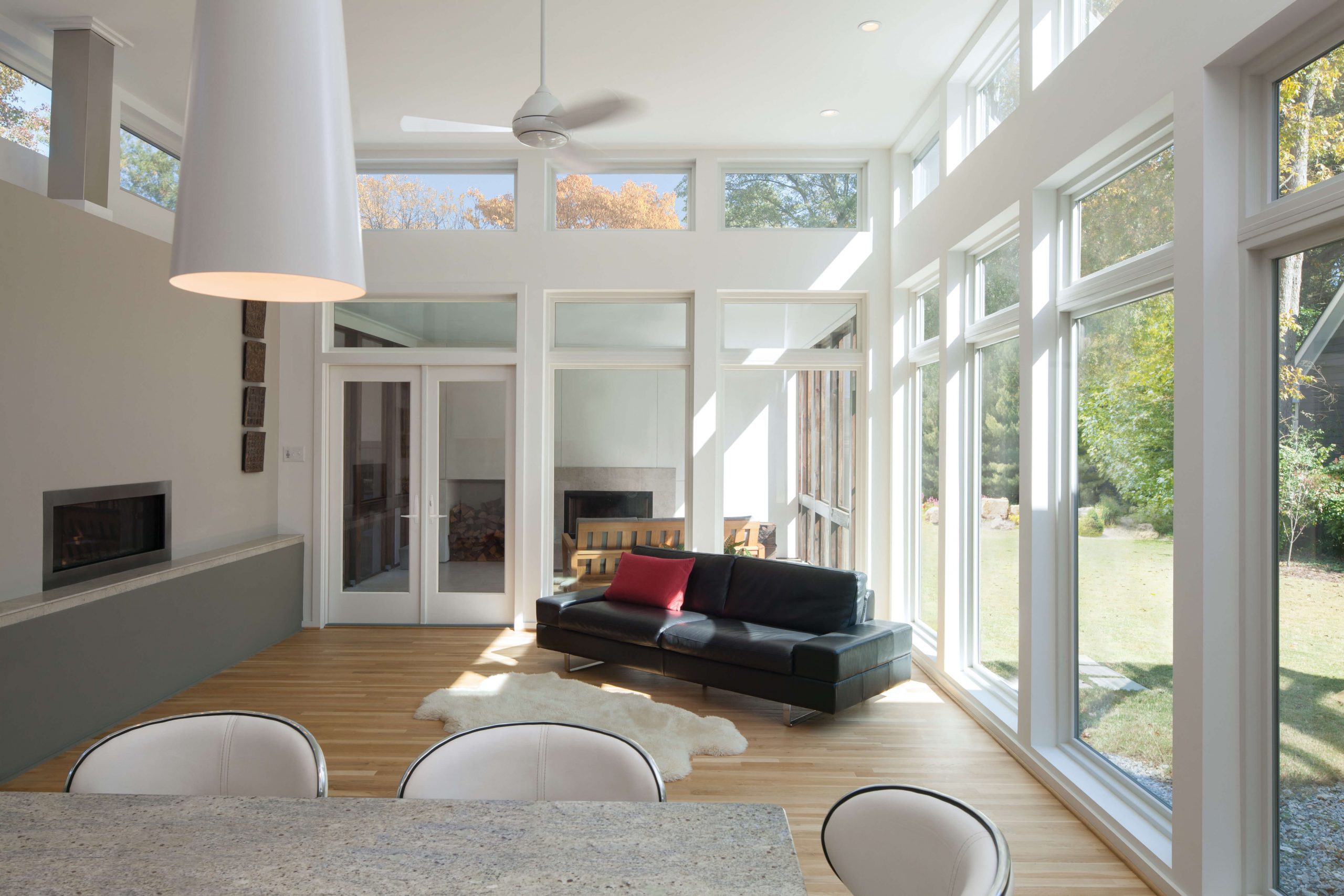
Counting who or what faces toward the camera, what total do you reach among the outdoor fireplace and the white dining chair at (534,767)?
2

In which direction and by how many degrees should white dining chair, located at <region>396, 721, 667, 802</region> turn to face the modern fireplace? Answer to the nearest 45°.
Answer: approximately 135° to its right

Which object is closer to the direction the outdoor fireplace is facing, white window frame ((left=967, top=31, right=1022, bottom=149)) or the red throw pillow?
the red throw pillow

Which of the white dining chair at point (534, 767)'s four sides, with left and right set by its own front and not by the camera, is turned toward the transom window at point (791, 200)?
back

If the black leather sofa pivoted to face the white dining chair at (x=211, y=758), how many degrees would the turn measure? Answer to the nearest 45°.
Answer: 0° — it already faces it

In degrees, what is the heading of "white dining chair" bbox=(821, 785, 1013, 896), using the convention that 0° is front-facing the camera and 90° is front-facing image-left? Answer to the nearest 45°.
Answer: approximately 45°

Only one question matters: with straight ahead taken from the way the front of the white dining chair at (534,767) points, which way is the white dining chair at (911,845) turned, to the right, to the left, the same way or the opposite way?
to the right

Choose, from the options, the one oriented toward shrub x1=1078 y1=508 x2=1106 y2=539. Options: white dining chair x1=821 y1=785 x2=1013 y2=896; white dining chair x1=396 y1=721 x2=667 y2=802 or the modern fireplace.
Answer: the modern fireplace

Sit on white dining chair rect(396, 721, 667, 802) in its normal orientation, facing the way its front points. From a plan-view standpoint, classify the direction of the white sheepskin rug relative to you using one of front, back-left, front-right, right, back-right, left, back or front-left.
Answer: back
